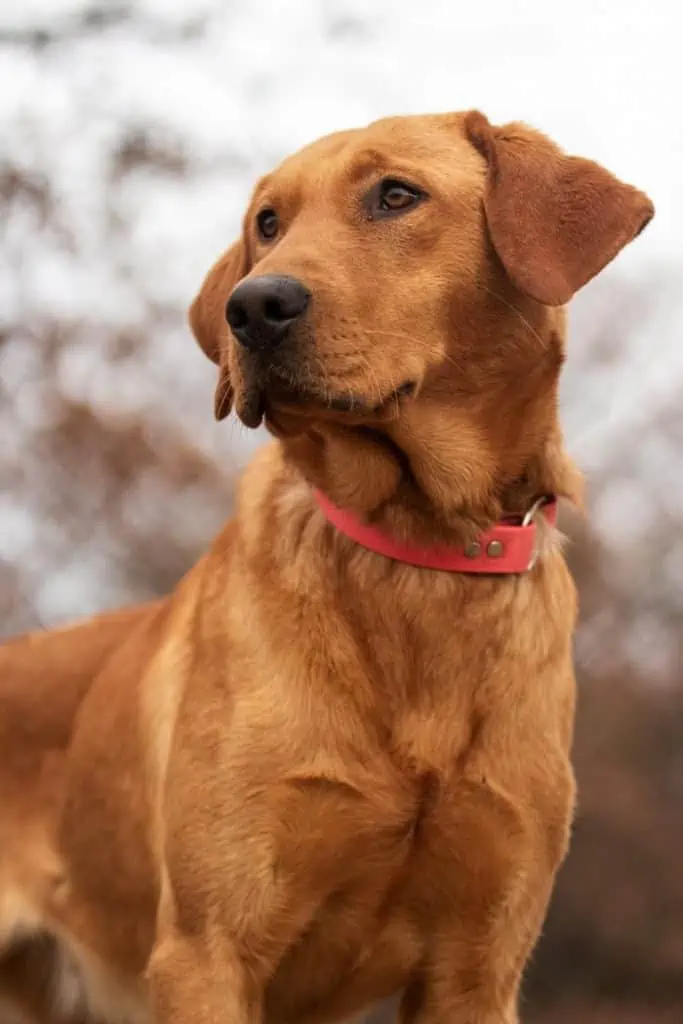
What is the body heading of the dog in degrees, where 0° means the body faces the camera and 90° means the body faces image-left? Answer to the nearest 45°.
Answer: approximately 315°
